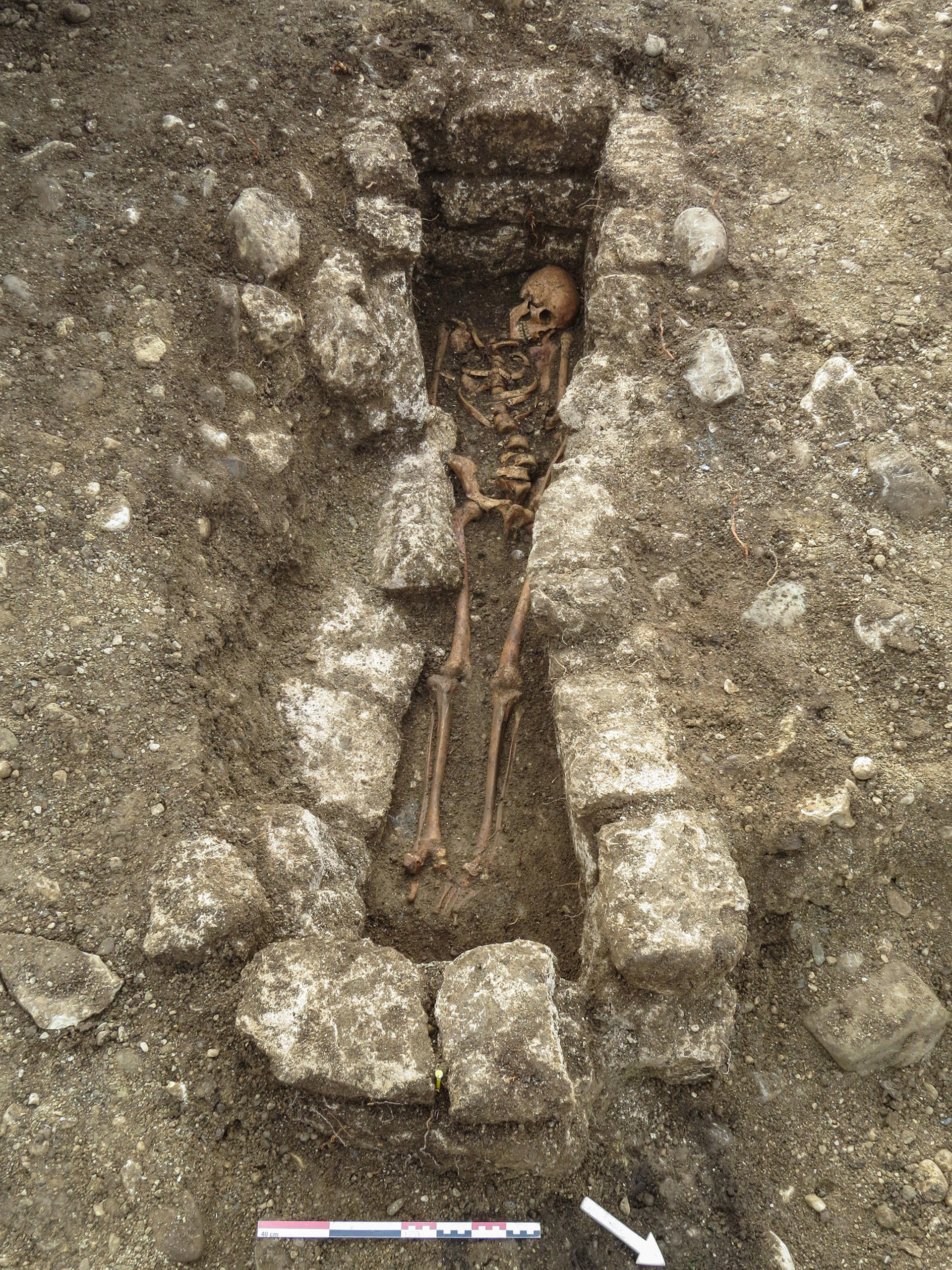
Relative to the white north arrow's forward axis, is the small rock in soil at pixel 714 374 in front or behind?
behind

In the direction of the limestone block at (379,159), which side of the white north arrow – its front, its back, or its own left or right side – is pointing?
back

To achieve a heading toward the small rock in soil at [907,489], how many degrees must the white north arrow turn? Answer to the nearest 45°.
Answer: approximately 135° to its left

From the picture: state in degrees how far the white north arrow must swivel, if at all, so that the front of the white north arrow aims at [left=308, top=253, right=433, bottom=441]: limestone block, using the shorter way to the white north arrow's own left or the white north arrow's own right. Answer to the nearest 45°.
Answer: approximately 180°

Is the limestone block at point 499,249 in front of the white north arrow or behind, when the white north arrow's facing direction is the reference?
behind

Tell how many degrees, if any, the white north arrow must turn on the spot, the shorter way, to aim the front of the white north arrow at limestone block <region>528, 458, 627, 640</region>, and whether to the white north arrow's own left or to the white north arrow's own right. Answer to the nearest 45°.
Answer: approximately 135° to the white north arrow's own left

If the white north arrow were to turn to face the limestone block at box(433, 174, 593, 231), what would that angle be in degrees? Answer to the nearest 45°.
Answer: approximately 135° to its left

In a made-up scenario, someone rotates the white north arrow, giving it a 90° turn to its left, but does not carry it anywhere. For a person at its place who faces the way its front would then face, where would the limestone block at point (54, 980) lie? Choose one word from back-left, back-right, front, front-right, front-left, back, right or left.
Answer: back-left

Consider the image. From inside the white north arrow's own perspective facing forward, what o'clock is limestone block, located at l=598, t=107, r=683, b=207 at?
The limestone block is roughly at 7 o'clock from the white north arrow.

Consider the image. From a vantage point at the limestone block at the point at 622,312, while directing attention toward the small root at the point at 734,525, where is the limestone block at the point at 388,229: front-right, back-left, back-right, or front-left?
back-right

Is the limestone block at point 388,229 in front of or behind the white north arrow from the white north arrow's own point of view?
behind

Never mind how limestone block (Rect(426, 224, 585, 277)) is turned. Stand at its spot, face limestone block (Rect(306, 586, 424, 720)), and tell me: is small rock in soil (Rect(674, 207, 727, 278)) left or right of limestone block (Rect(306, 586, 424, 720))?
left
